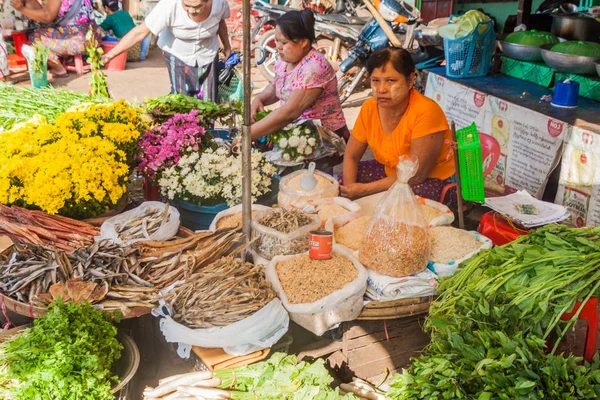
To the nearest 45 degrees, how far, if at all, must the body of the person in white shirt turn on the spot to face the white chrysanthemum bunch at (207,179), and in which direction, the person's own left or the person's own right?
0° — they already face it

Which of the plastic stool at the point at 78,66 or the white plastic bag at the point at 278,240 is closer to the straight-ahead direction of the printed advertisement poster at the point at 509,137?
the white plastic bag

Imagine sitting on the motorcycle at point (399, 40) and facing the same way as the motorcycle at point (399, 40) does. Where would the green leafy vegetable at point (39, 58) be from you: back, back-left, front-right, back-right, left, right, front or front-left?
front-right

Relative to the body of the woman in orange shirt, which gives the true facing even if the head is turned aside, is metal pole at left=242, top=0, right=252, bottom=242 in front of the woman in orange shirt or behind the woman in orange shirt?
in front

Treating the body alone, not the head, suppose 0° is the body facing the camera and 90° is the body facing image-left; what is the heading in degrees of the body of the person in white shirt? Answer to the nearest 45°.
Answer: approximately 0°

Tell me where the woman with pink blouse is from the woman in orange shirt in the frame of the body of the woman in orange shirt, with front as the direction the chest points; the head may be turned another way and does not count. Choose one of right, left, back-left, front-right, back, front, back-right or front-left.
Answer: right

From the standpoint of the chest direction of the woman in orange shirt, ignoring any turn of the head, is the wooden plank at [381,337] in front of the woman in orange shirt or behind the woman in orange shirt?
in front

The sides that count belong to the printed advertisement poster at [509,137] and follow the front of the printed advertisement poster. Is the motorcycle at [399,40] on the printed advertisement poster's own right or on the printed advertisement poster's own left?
on the printed advertisement poster's own right
